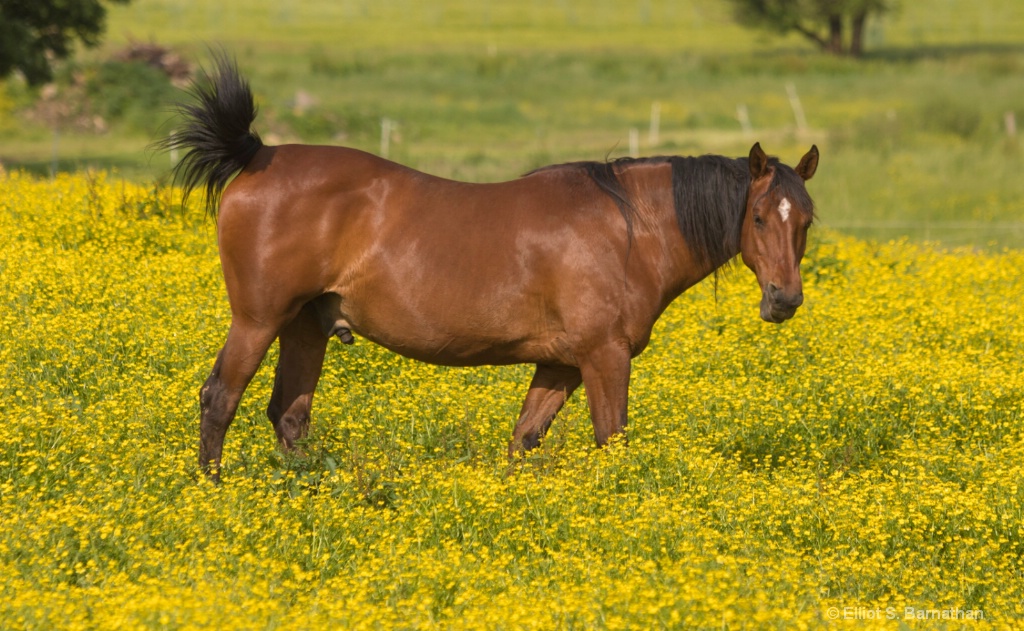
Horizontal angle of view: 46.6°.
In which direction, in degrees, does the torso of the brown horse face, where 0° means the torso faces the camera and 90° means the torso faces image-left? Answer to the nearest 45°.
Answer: approximately 270°
